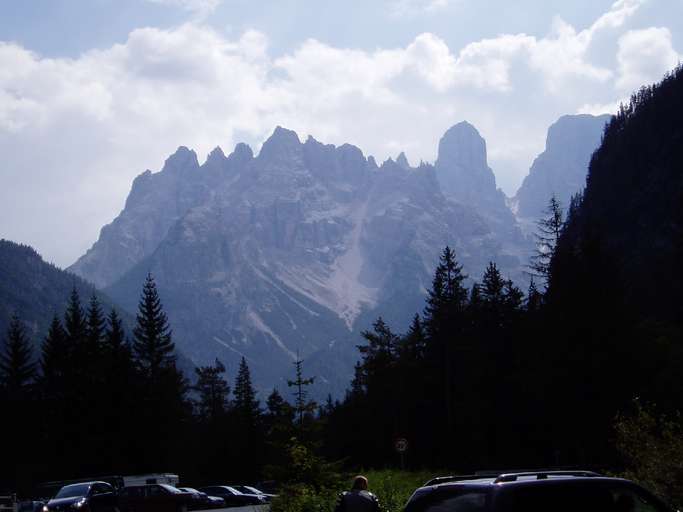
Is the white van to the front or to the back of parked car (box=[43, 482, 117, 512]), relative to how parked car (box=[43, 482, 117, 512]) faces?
to the back

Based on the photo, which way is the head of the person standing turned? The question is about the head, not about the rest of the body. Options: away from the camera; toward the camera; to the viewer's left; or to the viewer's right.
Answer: away from the camera

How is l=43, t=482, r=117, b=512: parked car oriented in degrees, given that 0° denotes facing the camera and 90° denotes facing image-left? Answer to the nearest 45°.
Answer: approximately 45°

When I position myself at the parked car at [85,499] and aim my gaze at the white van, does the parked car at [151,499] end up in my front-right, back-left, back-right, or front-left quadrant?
front-right
